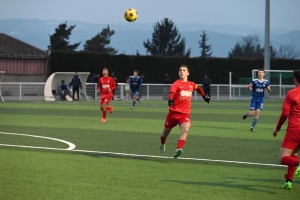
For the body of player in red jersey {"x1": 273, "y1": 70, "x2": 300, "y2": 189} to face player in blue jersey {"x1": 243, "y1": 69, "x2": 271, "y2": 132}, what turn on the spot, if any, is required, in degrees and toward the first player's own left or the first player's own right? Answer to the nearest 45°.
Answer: approximately 45° to the first player's own right

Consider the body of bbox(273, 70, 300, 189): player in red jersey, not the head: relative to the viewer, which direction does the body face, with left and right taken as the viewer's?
facing away from the viewer and to the left of the viewer

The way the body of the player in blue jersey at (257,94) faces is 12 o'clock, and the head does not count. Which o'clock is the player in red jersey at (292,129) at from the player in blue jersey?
The player in red jersey is roughly at 12 o'clock from the player in blue jersey.

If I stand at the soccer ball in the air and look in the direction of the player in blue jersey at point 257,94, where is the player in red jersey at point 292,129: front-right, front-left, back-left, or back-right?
front-right

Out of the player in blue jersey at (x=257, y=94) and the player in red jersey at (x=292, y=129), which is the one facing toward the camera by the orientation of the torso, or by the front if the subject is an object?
the player in blue jersey

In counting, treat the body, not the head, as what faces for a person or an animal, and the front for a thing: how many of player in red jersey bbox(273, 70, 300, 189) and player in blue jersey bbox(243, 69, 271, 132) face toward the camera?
1

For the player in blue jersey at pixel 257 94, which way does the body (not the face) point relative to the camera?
toward the camera
